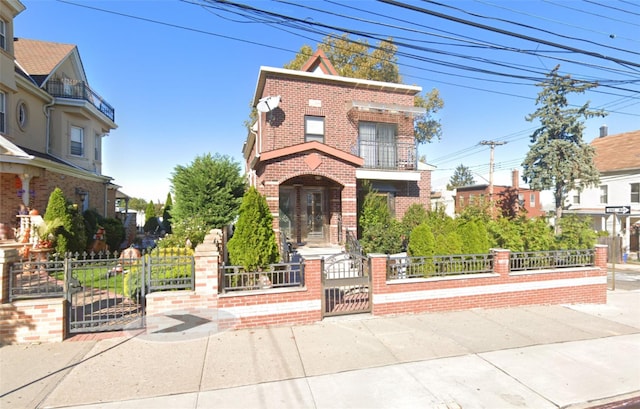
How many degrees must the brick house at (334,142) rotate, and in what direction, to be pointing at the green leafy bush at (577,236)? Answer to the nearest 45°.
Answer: approximately 45° to its left

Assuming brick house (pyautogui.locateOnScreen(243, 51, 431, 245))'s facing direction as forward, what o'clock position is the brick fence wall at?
The brick fence wall is roughly at 12 o'clock from the brick house.

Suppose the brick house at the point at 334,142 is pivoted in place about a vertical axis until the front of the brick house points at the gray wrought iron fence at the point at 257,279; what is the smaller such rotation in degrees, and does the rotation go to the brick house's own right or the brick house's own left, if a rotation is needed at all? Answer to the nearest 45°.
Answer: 0° — it already faces it

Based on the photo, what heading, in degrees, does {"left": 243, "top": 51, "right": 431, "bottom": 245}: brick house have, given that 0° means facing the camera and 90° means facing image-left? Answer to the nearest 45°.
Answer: approximately 0°

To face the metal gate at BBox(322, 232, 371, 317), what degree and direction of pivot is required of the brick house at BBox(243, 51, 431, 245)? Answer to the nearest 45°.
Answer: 0° — it already faces it
